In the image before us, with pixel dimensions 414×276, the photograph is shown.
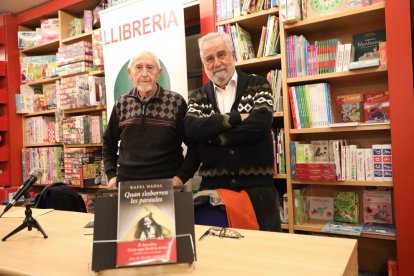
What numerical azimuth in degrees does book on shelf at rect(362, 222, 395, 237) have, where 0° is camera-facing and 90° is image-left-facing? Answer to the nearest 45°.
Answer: approximately 0°

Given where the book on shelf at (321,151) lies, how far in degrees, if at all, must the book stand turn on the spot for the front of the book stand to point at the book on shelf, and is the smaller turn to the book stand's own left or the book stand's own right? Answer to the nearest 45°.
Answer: approximately 135° to the book stand's own left

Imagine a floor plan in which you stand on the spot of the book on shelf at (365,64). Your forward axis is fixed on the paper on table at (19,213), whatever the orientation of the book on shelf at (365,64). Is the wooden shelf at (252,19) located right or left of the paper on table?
right

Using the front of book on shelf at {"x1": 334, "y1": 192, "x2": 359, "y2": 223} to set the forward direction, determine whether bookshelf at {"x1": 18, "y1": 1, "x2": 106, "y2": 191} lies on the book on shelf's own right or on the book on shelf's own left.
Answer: on the book on shelf's own right
